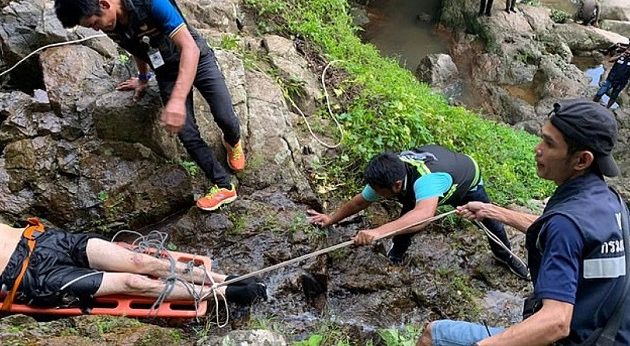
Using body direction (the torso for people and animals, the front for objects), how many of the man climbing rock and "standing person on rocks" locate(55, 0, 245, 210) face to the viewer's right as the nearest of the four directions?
0

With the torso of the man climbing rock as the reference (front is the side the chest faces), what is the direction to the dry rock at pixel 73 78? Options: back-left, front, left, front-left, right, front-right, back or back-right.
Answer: front-right

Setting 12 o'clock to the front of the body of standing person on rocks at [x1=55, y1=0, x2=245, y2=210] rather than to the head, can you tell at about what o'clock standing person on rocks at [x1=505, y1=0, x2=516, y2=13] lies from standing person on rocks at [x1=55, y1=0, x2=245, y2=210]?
standing person on rocks at [x1=505, y1=0, x2=516, y2=13] is roughly at 6 o'clock from standing person on rocks at [x1=55, y1=0, x2=245, y2=210].

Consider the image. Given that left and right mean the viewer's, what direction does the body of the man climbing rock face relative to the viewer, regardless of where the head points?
facing the viewer and to the left of the viewer

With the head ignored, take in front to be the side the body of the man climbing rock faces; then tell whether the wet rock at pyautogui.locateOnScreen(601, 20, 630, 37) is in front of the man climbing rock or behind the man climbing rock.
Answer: behind

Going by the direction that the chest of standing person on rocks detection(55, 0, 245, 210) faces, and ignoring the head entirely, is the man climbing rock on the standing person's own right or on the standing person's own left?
on the standing person's own left

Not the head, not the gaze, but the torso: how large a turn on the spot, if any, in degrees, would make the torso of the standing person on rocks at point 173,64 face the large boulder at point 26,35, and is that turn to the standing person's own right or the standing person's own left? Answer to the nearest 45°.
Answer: approximately 90° to the standing person's own right

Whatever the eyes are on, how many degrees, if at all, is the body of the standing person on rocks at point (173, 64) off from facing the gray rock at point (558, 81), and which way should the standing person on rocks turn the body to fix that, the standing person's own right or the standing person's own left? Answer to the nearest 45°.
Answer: approximately 180°

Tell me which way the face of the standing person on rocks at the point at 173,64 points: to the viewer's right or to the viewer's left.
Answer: to the viewer's left

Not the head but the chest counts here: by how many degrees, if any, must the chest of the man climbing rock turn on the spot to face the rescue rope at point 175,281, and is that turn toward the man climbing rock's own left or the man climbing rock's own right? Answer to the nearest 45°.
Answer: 0° — they already face it

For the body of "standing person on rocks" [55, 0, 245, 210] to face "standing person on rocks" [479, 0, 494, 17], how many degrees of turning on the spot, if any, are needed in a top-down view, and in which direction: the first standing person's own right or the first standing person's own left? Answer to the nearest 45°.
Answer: approximately 180°

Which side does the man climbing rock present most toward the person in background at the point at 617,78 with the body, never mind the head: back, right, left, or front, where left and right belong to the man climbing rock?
back
